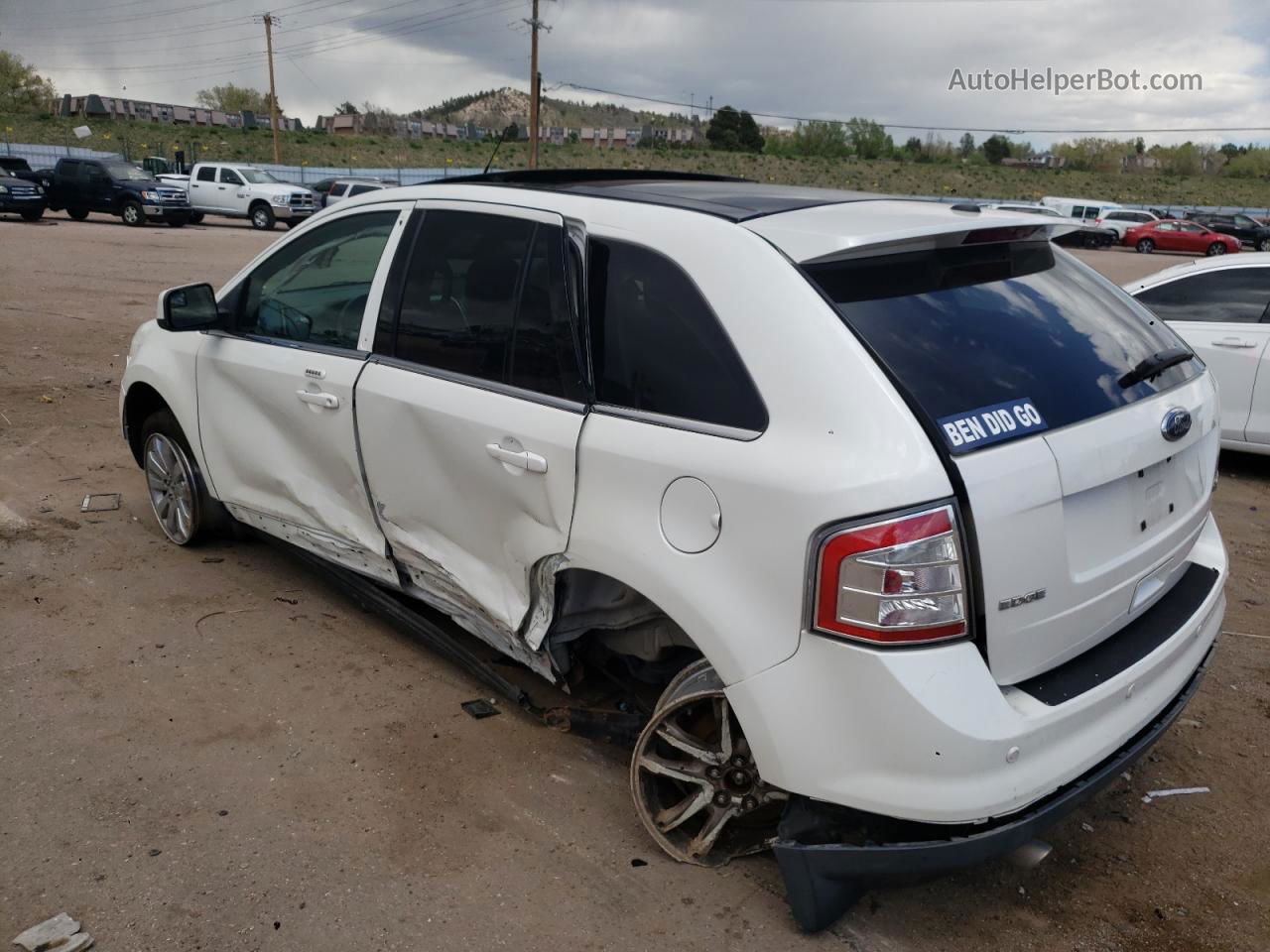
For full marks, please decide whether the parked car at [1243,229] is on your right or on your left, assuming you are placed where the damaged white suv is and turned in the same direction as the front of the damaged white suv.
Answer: on your right

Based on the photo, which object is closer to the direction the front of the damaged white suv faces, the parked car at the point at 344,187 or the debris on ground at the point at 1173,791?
the parked car

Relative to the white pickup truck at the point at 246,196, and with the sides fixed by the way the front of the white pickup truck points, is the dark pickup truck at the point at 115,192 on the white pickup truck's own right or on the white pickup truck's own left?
on the white pickup truck's own right

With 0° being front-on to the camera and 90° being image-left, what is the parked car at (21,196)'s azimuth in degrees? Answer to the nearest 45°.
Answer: approximately 315°

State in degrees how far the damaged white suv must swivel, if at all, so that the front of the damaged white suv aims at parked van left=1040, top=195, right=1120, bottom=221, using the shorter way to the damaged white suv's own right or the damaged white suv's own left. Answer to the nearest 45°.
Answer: approximately 45° to the damaged white suv's own right
